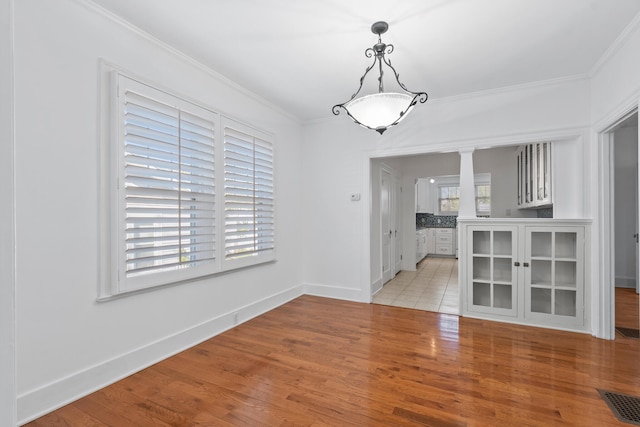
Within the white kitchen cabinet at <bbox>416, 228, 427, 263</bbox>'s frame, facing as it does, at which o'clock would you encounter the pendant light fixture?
The pendant light fixture is roughly at 3 o'clock from the white kitchen cabinet.

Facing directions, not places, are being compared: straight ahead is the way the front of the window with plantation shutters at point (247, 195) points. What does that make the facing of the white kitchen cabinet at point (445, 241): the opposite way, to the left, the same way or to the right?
to the right

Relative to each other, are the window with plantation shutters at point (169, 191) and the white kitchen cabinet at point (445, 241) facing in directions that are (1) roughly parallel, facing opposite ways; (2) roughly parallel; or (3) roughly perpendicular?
roughly perpendicular

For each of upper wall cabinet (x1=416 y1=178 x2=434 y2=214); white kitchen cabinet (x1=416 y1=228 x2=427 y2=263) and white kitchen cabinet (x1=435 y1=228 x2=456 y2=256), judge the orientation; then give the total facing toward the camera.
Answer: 2

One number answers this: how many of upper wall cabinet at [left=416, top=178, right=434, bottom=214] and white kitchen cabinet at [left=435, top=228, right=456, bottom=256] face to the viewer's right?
0

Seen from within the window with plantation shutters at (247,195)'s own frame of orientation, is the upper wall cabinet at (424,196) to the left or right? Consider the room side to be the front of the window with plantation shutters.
on its left

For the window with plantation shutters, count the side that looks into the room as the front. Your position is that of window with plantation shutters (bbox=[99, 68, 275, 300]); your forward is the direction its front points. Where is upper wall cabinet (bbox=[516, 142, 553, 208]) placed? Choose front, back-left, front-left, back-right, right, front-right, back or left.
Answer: front-left

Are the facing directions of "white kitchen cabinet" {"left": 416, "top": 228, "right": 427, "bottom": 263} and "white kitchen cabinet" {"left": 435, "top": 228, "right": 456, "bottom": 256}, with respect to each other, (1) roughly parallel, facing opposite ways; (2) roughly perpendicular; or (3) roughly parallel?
roughly perpendicular

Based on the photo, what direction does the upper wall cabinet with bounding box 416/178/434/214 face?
toward the camera

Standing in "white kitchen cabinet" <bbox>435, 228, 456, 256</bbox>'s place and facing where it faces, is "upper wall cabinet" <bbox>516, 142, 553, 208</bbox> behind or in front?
in front

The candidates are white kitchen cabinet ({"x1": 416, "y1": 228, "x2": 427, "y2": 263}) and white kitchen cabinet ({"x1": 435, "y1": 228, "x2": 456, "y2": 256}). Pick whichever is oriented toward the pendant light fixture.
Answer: white kitchen cabinet ({"x1": 435, "y1": 228, "x2": 456, "y2": 256})

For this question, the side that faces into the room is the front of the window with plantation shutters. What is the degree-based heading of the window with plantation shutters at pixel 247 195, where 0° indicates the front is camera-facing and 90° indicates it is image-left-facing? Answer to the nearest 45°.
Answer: approximately 315°

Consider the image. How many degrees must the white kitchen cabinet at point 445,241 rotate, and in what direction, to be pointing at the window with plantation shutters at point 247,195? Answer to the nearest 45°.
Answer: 0° — it already faces it

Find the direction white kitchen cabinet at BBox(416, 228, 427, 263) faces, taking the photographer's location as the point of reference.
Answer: facing to the right of the viewer

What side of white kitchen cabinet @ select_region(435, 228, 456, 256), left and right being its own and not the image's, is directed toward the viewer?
front
